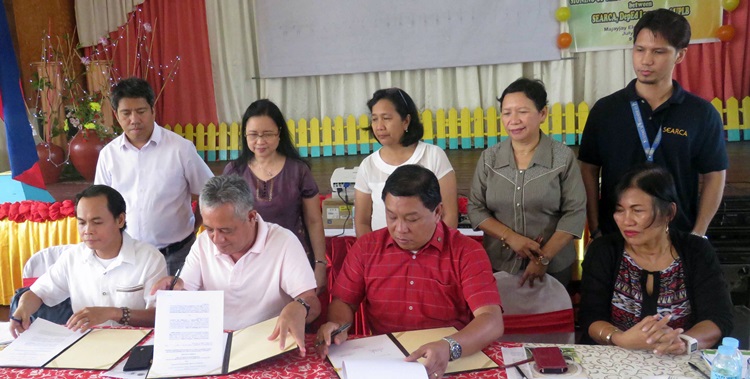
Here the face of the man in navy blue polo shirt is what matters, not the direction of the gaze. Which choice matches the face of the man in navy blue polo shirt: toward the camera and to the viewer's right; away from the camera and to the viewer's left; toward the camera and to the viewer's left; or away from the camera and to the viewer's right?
toward the camera and to the viewer's left

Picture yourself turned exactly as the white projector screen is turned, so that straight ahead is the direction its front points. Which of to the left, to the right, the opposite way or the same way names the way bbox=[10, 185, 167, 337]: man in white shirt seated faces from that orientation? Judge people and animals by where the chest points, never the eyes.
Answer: the same way

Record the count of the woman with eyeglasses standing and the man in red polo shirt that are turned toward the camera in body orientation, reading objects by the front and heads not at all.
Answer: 2

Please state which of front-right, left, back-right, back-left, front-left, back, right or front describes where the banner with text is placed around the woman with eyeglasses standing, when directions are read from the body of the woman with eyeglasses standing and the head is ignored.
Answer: back-left

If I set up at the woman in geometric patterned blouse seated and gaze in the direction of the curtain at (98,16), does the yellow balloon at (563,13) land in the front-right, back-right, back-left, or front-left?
front-right

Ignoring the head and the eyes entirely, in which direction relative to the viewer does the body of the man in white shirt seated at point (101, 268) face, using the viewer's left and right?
facing the viewer and to the left of the viewer

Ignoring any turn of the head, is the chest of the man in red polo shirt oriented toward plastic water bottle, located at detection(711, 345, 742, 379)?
no

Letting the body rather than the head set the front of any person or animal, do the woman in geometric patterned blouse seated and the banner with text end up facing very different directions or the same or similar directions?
same or similar directions

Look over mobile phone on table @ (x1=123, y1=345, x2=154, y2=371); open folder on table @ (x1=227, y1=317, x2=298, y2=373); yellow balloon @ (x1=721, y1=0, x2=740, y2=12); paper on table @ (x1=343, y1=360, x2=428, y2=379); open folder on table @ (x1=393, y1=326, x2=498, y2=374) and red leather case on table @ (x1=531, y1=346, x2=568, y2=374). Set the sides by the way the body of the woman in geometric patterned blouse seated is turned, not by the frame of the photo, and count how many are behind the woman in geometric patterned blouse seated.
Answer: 1

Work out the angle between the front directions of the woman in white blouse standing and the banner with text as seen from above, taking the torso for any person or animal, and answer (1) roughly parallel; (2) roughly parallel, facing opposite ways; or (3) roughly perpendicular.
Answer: roughly parallel

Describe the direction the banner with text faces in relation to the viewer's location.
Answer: facing the viewer

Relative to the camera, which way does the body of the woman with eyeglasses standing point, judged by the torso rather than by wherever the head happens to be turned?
toward the camera

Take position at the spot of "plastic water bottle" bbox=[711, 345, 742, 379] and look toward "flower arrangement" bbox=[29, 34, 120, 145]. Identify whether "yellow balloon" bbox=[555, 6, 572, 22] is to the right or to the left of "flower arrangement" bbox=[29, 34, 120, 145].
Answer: right

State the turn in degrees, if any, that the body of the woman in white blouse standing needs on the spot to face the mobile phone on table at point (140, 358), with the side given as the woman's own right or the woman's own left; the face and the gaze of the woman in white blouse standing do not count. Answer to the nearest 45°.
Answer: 0° — they already face it

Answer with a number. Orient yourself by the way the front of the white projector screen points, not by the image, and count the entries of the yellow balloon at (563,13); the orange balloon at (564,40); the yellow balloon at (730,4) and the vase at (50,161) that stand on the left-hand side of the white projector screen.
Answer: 3

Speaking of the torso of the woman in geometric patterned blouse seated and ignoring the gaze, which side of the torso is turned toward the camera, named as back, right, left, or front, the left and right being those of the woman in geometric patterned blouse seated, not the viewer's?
front

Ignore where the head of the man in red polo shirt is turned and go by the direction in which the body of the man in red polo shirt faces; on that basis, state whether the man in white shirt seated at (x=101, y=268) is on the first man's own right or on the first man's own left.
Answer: on the first man's own right

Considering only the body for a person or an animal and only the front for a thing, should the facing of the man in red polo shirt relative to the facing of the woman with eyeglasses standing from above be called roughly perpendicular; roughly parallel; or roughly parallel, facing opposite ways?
roughly parallel

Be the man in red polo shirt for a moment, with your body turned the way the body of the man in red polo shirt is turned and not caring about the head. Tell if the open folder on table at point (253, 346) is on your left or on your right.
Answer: on your right

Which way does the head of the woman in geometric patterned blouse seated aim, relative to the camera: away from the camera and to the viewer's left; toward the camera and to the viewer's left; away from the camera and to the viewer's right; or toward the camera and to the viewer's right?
toward the camera and to the viewer's left

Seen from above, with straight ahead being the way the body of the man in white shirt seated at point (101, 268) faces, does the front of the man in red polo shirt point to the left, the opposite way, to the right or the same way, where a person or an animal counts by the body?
the same way
